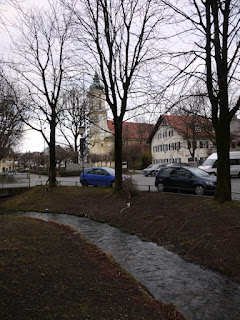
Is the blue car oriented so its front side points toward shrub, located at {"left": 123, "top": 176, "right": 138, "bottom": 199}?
no
